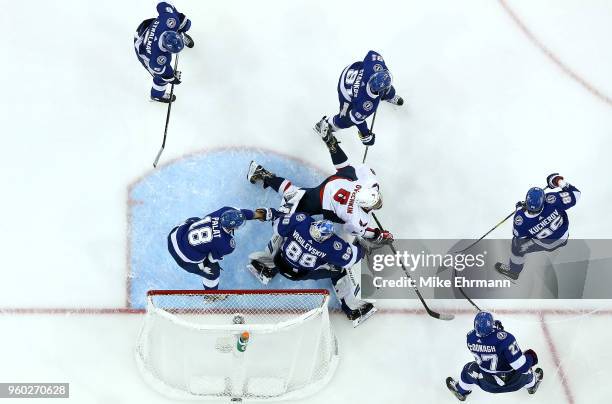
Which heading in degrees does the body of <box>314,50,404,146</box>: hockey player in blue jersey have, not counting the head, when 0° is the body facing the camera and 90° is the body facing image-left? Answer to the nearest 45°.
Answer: approximately 270°

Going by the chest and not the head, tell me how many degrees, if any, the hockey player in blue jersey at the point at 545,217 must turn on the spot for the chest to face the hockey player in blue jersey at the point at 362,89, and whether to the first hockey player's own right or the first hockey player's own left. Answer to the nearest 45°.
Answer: approximately 45° to the first hockey player's own left

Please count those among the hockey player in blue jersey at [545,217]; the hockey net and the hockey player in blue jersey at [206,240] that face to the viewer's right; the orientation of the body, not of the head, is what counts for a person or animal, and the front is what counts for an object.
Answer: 1

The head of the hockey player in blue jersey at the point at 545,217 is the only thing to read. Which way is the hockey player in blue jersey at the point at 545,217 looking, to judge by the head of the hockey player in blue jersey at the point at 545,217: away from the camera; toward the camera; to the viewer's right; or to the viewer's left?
away from the camera

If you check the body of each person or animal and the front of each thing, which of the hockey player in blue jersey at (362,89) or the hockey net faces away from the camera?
the hockey net

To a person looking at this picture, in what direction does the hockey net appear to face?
facing away from the viewer
